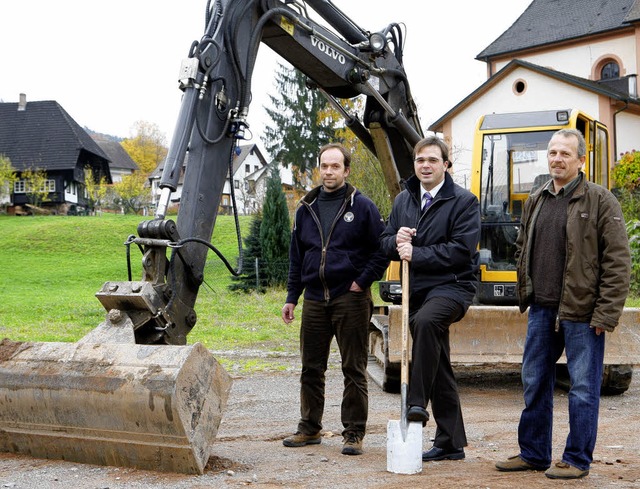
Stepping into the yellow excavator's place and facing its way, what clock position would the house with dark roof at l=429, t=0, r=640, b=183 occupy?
The house with dark roof is roughly at 6 o'clock from the yellow excavator.

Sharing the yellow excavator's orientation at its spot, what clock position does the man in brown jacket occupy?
The man in brown jacket is roughly at 12 o'clock from the yellow excavator.

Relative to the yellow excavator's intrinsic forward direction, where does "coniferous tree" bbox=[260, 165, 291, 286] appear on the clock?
The coniferous tree is roughly at 5 o'clock from the yellow excavator.

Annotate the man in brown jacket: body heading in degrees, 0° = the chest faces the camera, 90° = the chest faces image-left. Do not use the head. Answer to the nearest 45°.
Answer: approximately 45°

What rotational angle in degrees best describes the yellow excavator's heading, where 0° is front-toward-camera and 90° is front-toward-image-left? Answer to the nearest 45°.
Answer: approximately 0°

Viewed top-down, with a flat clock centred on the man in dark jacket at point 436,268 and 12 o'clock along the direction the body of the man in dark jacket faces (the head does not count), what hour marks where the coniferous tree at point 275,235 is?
The coniferous tree is roughly at 4 o'clock from the man in dark jacket.

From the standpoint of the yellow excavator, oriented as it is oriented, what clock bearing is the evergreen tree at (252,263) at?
The evergreen tree is roughly at 5 o'clock from the yellow excavator.

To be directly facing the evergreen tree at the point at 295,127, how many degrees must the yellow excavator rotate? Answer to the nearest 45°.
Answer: approximately 180°
